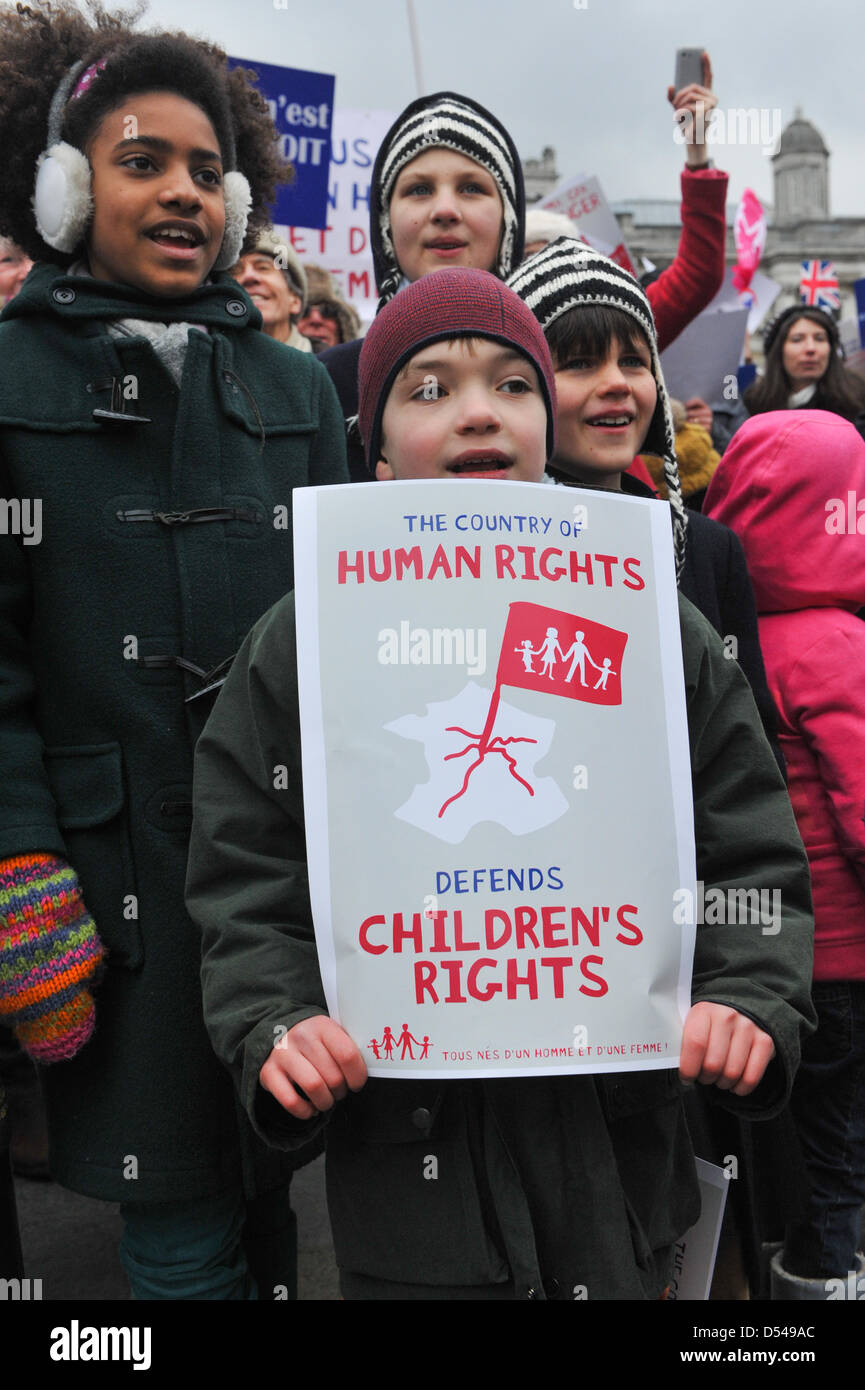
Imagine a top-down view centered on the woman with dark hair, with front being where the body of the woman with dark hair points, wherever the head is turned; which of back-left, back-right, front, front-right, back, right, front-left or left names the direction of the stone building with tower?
back

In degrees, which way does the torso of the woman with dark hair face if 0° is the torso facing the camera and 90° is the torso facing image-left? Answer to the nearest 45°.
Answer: approximately 0°

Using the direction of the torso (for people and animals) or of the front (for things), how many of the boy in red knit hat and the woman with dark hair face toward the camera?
2

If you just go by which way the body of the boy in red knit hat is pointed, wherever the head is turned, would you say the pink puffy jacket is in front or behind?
behind

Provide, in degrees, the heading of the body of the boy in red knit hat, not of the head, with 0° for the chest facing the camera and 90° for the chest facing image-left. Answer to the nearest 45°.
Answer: approximately 0°

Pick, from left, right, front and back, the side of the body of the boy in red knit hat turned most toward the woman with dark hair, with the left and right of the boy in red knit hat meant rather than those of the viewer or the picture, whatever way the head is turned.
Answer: back
